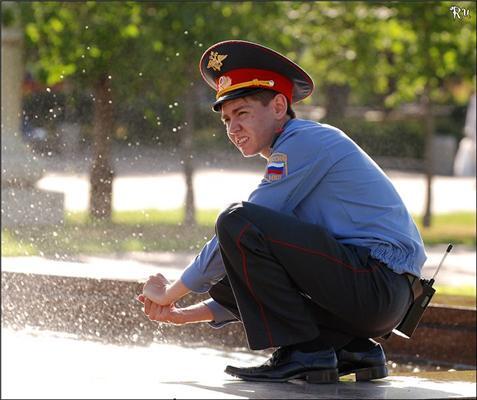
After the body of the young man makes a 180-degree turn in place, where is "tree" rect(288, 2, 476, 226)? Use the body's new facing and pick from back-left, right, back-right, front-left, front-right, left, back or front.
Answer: left

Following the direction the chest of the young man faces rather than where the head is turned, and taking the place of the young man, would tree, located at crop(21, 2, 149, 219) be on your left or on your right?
on your right

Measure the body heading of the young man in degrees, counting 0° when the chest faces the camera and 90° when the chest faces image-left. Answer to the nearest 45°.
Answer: approximately 90°

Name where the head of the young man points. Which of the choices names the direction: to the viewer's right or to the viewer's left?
to the viewer's left
